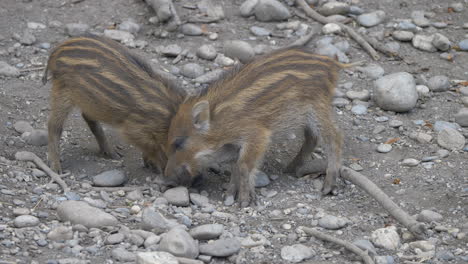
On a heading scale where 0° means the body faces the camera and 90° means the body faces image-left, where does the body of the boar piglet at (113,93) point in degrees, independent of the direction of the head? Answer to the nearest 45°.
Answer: approximately 270°

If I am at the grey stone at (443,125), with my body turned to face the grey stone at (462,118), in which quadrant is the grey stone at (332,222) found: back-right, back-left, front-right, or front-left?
back-right

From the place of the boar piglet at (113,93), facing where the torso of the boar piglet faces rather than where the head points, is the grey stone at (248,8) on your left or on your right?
on your left

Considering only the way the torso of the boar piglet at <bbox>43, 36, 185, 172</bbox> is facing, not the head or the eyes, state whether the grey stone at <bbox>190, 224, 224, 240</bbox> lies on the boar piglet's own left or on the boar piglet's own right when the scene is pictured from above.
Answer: on the boar piglet's own right

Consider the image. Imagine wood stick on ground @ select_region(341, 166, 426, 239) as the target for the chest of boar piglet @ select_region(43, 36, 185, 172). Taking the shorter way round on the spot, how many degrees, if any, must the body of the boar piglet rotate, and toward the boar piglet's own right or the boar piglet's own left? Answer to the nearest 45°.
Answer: approximately 45° to the boar piglet's own right

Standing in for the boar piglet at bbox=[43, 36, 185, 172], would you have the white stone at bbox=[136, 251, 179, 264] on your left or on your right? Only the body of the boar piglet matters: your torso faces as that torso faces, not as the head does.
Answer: on your right

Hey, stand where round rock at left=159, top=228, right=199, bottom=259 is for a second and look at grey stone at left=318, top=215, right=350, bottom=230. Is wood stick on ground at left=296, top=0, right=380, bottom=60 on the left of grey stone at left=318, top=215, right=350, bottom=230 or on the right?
left

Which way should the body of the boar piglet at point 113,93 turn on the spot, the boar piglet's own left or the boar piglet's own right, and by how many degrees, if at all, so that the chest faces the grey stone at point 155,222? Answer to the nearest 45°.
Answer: approximately 90° to the boar piglet's own right

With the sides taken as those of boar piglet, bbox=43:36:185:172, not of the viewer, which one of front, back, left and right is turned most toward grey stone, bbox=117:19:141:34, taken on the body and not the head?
left

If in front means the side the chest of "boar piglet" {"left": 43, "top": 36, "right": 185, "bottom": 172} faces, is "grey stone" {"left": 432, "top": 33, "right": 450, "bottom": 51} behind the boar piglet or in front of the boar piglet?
in front

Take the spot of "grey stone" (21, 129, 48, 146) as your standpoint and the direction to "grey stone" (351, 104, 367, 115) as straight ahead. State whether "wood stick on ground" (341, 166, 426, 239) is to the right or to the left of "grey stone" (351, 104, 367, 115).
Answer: right

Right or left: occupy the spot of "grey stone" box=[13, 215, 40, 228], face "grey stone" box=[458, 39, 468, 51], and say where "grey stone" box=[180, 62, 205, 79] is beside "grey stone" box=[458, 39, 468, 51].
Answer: left
